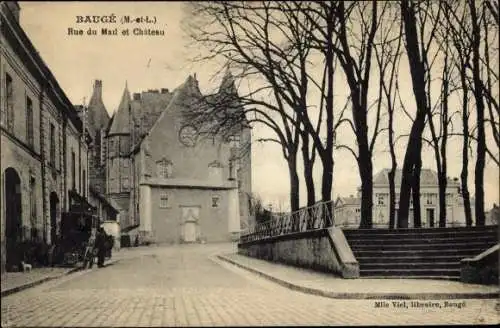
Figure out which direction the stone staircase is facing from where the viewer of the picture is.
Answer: facing the viewer

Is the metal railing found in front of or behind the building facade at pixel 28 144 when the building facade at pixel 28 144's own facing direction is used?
in front

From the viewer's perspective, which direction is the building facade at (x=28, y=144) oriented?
to the viewer's right

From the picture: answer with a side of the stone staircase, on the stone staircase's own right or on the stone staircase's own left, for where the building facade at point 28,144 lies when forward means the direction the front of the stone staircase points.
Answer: on the stone staircase's own right

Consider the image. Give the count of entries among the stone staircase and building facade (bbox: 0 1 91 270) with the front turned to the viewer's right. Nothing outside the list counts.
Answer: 1

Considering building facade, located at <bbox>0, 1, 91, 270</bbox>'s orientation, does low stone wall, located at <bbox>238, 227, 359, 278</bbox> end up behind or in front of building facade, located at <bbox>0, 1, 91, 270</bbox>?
in front
